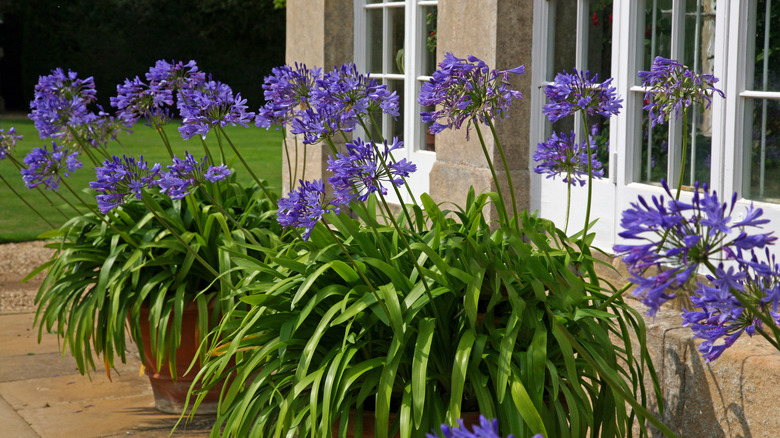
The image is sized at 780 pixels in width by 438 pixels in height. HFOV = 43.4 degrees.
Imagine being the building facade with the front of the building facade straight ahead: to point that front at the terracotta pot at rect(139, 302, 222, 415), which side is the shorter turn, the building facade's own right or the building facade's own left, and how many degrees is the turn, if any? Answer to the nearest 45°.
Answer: approximately 45° to the building facade's own right

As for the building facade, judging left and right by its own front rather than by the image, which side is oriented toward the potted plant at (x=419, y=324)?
front

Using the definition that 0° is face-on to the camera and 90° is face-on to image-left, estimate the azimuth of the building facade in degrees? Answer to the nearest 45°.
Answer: approximately 45°
